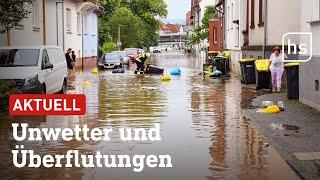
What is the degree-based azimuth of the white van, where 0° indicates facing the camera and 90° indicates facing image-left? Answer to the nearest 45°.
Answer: approximately 45°

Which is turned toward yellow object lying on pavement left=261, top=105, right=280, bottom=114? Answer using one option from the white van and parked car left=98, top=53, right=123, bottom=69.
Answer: the parked car

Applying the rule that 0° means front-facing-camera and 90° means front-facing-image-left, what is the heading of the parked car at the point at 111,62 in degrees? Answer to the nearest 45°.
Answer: approximately 0°

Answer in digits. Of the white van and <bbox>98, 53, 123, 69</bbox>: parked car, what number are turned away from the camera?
0

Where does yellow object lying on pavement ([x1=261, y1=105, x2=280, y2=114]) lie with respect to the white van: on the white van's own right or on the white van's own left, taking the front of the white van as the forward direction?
on the white van's own left

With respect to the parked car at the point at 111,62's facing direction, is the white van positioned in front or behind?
in front

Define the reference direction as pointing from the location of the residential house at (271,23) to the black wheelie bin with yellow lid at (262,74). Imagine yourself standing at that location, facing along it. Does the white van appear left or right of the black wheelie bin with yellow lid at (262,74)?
right

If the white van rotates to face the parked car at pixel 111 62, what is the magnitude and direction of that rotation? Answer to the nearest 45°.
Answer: approximately 135° to its right

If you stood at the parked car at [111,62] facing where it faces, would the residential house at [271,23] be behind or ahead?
ahead
